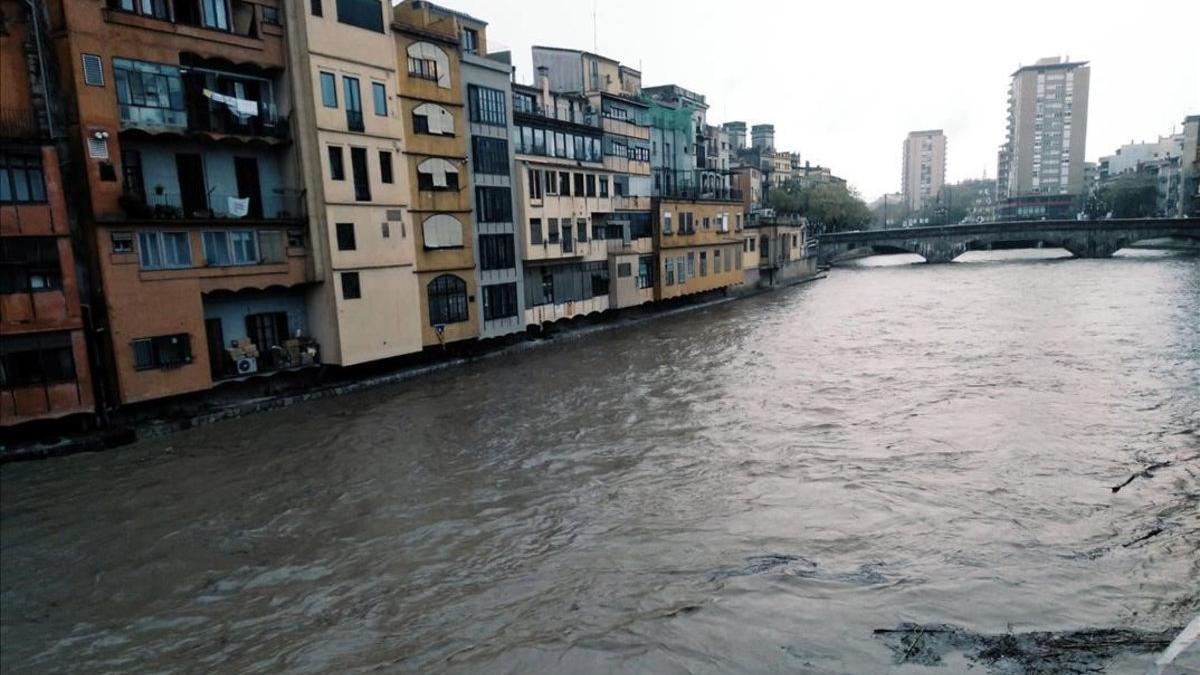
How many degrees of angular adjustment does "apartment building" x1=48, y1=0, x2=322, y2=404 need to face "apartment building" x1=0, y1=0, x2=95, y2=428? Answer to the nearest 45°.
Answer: approximately 90° to its right

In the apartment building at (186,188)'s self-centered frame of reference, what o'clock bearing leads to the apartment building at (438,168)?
the apartment building at (438,168) is roughly at 10 o'clock from the apartment building at (186,188).

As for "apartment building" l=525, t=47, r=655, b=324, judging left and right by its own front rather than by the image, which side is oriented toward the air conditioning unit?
right

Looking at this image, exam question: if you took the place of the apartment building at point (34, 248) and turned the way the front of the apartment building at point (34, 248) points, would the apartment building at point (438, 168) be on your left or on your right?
on your left

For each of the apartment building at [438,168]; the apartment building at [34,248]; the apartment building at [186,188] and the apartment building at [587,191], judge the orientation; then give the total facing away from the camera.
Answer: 0

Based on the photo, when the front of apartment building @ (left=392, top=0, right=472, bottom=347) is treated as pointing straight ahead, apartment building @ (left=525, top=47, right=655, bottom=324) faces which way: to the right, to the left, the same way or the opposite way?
the same way

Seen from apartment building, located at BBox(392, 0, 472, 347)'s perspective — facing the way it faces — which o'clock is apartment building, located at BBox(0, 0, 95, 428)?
apartment building, located at BBox(0, 0, 95, 428) is roughly at 3 o'clock from apartment building, located at BBox(392, 0, 472, 347).

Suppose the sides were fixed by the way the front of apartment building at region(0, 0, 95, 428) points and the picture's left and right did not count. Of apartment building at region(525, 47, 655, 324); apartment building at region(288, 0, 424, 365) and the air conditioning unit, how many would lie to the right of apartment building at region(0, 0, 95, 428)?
0

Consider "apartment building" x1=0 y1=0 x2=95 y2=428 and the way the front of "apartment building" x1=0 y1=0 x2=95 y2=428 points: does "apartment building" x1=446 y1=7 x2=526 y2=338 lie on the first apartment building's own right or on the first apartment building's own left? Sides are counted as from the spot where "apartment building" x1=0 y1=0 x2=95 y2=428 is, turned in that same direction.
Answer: on the first apartment building's own left

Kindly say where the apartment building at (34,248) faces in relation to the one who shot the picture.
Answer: facing the viewer and to the right of the viewer

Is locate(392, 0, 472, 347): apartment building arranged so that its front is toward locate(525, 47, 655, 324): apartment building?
no

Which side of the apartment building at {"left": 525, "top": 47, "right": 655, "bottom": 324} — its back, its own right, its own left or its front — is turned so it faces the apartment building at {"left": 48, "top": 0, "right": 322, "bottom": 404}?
right

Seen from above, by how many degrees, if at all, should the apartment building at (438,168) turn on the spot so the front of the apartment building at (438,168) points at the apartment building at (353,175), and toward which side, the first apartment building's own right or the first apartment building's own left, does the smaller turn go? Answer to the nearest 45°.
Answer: approximately 90° to the first apartment building's own right

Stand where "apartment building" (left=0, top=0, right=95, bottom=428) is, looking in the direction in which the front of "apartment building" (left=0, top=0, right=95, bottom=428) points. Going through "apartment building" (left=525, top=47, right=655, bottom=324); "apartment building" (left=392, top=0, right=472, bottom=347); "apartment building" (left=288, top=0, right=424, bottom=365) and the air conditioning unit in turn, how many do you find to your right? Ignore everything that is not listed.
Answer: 0

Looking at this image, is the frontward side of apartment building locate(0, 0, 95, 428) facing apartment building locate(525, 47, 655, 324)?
no

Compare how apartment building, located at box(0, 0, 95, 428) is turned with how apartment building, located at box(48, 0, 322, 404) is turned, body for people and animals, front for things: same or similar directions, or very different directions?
same or similar directions

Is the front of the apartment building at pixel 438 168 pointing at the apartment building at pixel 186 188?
no

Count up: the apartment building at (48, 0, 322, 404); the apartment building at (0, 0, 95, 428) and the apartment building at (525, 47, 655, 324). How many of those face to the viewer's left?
0

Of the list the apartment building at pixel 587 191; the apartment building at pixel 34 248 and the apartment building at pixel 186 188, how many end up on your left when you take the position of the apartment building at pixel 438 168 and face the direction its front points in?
1
